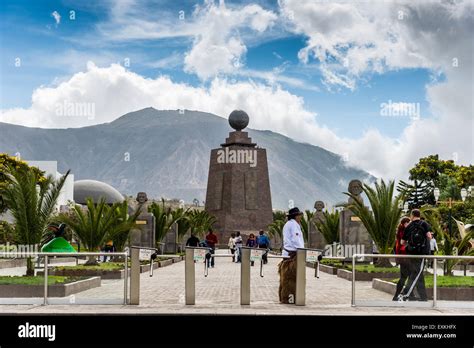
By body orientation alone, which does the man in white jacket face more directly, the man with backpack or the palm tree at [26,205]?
the man with backpack

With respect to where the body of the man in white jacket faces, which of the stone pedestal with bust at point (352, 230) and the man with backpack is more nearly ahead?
the man with backpack

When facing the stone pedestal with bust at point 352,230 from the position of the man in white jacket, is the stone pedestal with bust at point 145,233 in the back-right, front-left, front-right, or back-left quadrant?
front-left

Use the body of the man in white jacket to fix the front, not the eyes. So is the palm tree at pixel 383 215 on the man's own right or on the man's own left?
on the man's own left

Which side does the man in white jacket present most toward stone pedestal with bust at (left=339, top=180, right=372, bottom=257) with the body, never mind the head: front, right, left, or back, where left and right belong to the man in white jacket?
left

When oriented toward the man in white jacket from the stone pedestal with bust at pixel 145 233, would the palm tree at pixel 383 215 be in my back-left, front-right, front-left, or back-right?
front-left

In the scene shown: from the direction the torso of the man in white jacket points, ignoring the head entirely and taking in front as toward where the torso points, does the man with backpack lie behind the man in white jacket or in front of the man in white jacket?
in front

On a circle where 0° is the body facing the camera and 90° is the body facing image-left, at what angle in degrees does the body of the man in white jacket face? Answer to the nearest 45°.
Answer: approximately 270°

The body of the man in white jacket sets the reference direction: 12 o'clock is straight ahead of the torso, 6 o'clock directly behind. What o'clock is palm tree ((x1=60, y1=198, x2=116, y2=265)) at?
The palm tree is roughly at 8 o'clock from the man in white jacket.
